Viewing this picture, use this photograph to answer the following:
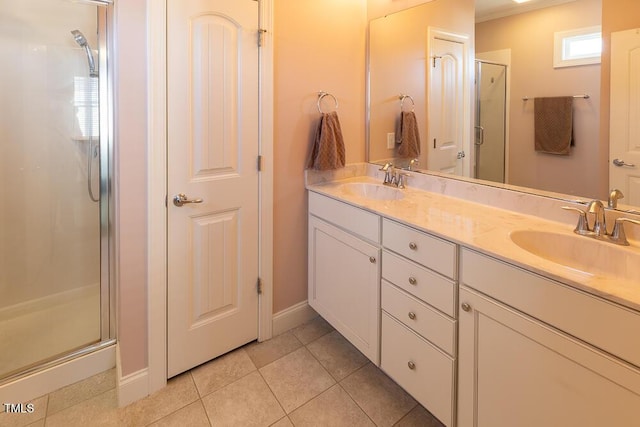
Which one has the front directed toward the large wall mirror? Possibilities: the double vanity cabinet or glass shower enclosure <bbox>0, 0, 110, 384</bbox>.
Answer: the glass shower enclosure

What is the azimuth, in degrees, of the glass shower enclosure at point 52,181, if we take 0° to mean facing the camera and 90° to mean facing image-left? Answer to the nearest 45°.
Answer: approximately 315°

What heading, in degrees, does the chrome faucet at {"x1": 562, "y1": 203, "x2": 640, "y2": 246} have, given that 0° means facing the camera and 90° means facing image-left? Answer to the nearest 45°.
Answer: approximately 45°

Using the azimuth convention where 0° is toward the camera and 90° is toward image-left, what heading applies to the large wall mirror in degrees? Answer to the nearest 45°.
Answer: approximately 45°
